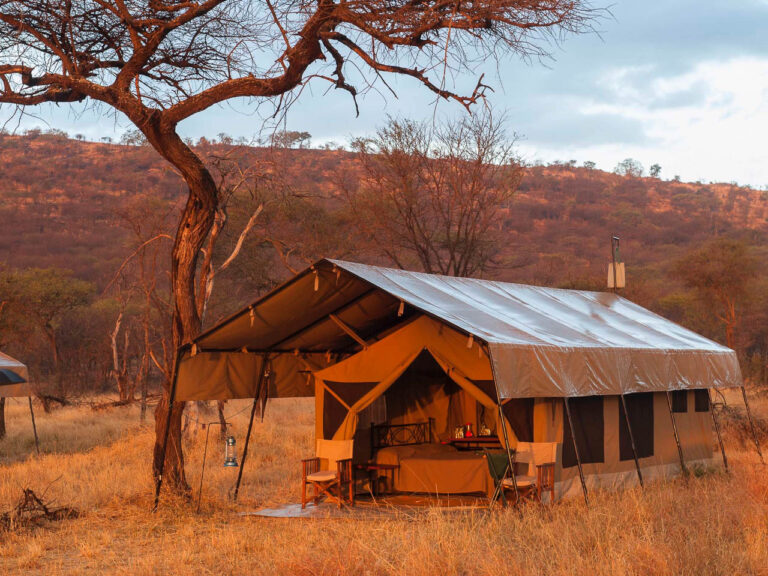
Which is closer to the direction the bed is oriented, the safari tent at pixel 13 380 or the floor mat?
the floor mat

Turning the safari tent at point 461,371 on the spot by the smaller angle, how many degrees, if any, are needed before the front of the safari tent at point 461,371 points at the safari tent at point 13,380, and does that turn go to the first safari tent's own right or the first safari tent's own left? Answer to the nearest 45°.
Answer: approximately 90° to the first safari tent's own right

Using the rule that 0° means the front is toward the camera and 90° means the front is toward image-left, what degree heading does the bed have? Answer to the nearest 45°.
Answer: approximately 315°

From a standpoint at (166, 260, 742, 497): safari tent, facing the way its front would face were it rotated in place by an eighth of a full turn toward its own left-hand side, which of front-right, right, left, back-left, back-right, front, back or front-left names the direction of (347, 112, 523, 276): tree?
back

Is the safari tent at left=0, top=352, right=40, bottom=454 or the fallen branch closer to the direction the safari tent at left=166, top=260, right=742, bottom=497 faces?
the fallen branch

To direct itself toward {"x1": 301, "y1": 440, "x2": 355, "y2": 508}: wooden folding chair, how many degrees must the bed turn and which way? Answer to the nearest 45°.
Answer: approximately 90° to its right

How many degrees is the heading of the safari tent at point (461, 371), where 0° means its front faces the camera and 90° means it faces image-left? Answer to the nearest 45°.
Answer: approximately 45°

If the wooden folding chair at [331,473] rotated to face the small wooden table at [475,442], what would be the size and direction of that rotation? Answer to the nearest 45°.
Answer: approximately 180°
